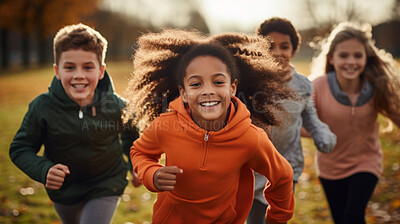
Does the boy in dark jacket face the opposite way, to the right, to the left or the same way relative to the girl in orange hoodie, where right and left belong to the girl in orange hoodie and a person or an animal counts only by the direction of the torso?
the same way

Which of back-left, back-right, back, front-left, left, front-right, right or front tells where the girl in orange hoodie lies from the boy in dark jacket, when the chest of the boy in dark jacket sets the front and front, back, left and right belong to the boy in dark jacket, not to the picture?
front-left

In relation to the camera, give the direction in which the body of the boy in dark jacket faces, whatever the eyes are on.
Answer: toward the camera

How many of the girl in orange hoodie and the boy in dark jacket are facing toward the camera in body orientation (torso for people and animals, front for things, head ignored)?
2

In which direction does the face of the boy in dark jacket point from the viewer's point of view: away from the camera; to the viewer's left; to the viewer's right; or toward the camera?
toward the camera

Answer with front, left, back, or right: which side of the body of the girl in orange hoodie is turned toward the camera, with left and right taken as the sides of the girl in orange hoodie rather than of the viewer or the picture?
front

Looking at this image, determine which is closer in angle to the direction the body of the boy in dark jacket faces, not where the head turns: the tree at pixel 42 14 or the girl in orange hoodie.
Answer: the girl in orange hoodie

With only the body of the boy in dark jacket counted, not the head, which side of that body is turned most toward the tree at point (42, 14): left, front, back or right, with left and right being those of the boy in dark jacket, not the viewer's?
back

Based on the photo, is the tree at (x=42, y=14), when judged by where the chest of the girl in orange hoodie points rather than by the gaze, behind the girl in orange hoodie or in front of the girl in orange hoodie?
behind

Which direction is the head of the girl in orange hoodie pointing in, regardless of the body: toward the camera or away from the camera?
toward the camera

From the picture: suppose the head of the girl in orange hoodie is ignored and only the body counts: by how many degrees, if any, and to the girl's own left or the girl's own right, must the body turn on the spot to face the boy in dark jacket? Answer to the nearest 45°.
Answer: approximately 135° to the girl's own right
